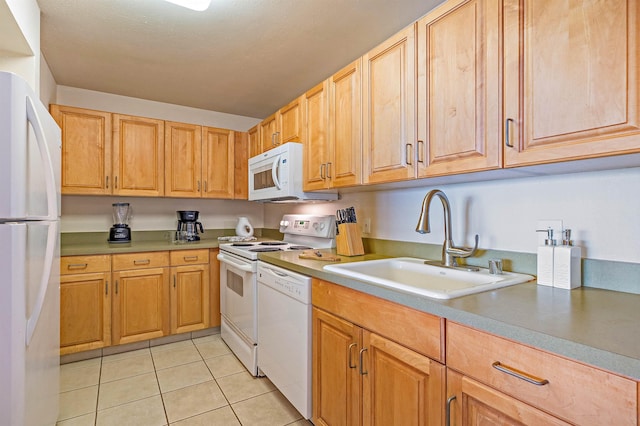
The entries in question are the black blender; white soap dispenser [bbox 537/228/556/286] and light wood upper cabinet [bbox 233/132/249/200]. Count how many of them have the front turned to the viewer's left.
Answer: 1

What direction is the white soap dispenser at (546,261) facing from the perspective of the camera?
to the viewer's left

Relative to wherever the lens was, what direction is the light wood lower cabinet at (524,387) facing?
facing the viewer and to the left of the viewer

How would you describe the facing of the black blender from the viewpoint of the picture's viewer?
facing the viewer

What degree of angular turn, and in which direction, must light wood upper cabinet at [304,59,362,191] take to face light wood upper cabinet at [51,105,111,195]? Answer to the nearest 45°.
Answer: approximately 45° to its right

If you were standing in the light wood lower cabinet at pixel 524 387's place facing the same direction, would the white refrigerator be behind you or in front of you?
in front

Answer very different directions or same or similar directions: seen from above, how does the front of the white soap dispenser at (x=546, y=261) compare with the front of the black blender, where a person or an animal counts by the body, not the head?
very different directions
